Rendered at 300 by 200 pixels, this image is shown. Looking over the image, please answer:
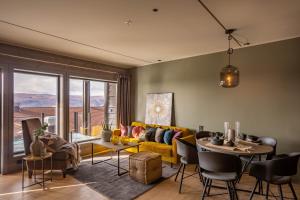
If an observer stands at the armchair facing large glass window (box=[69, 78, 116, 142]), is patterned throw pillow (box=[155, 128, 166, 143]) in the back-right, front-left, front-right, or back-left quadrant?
front-right

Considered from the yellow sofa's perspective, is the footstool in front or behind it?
in front

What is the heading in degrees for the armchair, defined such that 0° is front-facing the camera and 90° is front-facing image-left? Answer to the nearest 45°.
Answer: approximately 270°

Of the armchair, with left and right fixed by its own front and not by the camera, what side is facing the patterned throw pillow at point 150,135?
front

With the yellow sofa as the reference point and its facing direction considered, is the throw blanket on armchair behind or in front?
in front

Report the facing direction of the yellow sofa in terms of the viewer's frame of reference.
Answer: facing the viewer and to the left of the viewer

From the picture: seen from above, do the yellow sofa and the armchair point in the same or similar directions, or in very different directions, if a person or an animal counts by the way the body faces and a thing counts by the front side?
very different directions

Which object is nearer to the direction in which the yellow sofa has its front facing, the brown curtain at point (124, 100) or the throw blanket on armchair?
the throw blanket on armchair

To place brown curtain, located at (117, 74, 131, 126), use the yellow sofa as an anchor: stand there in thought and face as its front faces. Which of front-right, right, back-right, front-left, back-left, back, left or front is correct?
right

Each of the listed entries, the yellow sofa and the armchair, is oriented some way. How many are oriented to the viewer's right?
1

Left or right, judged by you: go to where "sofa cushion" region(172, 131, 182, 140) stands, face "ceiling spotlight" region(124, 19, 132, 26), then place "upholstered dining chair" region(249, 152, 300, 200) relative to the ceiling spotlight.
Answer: left

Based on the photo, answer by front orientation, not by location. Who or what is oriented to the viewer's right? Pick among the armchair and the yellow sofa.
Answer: the armchair
